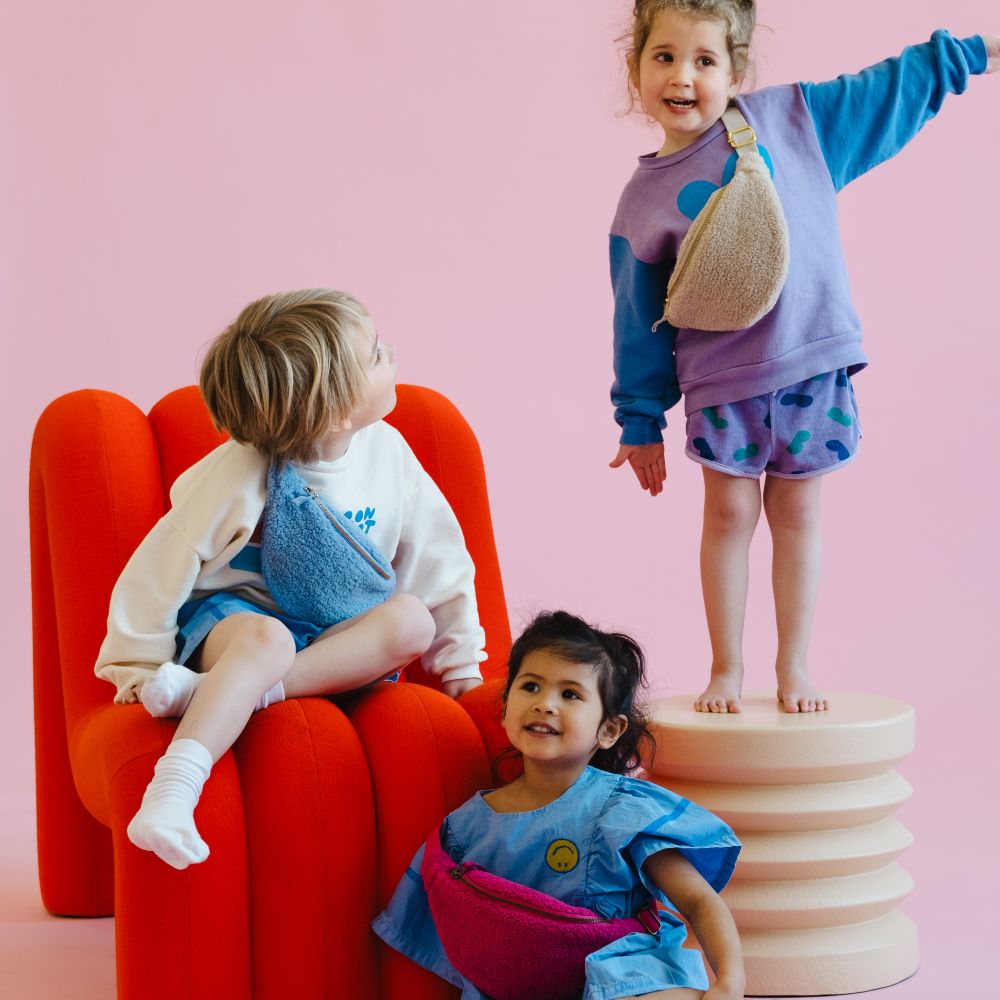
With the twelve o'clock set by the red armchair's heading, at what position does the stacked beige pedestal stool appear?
The stacked beige pedestal stool is roughly at 10 o'clock from the red armchair.

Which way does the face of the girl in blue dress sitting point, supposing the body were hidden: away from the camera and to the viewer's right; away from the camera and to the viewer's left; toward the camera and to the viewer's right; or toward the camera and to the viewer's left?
toward the camera and to the viewer's left

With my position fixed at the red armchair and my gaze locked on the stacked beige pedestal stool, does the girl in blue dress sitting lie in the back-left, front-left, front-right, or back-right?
front-right

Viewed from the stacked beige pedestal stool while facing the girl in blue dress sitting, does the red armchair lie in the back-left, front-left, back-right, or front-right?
front-right

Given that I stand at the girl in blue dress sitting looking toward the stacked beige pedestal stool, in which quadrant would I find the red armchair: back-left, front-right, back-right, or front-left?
back-left

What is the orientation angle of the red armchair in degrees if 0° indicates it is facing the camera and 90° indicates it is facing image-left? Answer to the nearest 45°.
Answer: approximately 315°

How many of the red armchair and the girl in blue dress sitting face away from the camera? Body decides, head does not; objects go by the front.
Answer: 0
